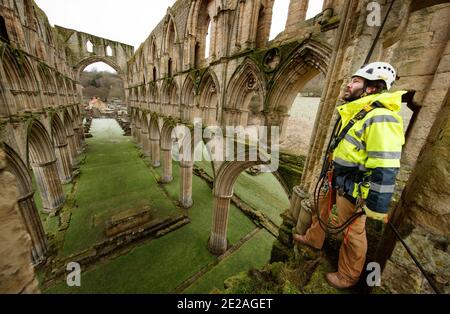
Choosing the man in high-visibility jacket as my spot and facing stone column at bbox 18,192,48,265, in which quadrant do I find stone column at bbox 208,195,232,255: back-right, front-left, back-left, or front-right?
front-right

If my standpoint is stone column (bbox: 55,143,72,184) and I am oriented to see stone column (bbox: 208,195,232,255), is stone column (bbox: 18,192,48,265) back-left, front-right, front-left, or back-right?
front-right

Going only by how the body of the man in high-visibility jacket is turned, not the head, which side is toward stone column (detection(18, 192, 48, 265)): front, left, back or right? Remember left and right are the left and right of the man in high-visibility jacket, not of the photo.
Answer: front

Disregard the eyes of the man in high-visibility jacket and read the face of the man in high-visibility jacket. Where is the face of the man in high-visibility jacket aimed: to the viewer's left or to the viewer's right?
to the viewer's left

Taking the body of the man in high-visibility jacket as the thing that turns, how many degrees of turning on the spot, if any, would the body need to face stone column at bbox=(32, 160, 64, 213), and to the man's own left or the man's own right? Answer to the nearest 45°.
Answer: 0° — they already face it

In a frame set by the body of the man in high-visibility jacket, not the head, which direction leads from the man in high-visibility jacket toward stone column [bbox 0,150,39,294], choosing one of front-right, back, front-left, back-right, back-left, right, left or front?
front-left

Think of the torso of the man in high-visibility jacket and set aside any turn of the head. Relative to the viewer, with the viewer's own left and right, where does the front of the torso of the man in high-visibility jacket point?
facing to the left of the viewer
